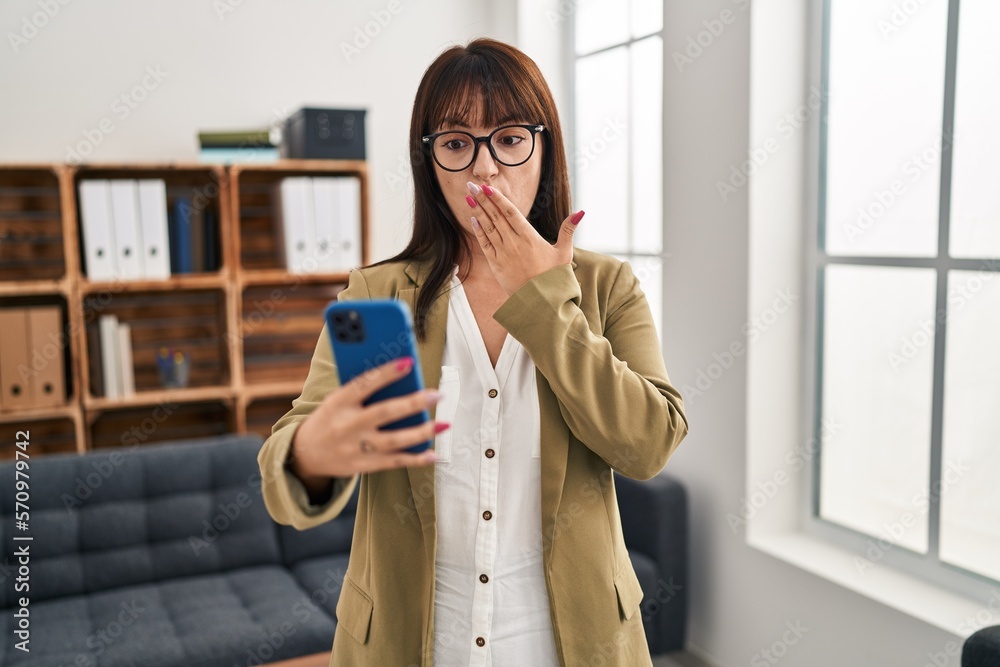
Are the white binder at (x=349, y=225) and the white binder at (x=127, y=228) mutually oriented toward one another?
no

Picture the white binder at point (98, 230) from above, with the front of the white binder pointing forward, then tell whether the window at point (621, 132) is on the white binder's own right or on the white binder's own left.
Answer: on the white binder's own left

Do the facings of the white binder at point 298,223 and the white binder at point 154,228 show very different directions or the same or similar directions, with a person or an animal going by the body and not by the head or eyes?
same or similar directions

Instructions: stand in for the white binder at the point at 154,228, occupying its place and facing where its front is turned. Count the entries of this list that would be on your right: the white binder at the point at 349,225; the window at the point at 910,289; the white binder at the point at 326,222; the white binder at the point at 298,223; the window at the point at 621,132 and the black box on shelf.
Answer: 0

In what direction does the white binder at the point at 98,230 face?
toward the camera

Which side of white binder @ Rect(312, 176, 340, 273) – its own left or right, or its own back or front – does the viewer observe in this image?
front

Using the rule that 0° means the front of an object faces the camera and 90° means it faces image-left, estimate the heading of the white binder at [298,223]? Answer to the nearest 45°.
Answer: approximately 0°

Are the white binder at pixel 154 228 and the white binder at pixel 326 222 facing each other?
no

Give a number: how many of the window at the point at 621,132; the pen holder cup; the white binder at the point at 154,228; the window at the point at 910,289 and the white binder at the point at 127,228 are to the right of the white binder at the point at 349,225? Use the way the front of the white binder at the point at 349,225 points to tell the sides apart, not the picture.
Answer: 3

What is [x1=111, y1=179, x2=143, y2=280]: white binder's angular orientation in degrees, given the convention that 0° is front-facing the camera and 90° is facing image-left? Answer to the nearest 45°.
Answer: approximately 0°

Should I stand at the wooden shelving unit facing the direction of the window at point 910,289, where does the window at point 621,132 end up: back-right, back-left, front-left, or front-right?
front-left

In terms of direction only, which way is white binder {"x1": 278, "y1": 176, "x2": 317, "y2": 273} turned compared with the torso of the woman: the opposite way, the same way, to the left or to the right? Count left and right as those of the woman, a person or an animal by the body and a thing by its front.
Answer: the same way

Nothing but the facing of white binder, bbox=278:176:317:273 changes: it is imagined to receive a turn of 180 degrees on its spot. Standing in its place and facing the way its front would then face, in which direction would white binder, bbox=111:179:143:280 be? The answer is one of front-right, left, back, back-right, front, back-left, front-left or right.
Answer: left

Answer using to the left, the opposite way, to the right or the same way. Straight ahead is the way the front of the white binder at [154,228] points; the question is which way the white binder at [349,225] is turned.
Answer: the same way

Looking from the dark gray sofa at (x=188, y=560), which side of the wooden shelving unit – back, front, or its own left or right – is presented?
front

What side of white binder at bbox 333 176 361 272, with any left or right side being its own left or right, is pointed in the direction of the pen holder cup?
right

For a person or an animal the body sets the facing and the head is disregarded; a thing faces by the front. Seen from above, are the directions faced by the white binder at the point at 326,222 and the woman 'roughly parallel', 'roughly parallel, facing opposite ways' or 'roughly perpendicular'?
roughly parallel

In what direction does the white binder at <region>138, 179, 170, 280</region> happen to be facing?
toward the camera
